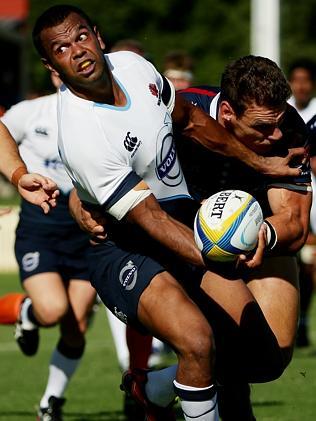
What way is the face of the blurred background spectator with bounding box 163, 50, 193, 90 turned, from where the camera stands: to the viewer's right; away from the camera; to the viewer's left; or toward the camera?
toward the camera

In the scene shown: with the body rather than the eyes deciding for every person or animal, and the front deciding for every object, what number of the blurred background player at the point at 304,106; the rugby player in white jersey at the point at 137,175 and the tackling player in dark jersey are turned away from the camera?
0

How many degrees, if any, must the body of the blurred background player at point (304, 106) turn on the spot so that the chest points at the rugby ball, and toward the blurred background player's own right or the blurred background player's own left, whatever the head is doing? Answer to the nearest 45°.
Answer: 0° — they already face it

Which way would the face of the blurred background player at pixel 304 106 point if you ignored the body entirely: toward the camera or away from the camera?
toward the camera

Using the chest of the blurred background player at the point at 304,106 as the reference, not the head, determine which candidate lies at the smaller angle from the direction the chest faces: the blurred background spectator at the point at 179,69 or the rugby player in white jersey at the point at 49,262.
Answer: the rugby player in white jersey

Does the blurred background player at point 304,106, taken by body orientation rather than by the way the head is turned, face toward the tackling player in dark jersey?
yes

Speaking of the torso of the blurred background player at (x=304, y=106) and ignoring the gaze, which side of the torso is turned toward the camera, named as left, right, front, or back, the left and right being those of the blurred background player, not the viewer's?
front

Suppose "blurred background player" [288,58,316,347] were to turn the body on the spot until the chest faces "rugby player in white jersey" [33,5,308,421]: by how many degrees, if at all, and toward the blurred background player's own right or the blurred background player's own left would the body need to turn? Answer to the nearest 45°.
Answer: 0° — they already face them

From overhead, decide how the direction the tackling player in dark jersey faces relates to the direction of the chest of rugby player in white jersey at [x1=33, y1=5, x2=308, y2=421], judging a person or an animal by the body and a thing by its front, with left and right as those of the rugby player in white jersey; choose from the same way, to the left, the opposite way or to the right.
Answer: the same way

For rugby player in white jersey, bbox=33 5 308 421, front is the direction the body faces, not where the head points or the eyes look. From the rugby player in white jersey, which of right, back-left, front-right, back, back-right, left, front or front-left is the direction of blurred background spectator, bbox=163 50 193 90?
back-left

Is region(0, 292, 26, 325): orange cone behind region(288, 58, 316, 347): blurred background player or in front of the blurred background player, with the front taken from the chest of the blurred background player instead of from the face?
in front
